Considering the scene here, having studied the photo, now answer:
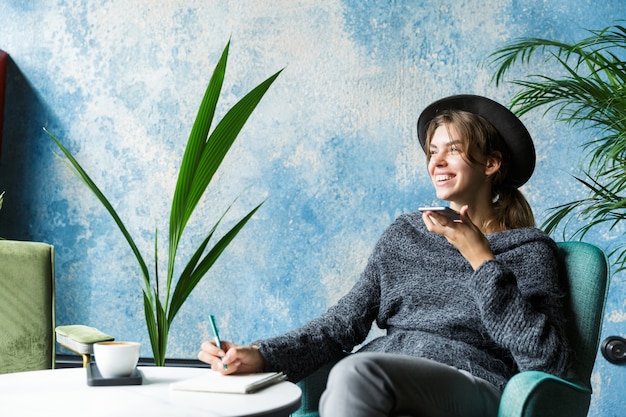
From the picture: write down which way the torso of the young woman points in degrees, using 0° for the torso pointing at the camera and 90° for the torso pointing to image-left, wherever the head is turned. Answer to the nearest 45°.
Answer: approximately 45°

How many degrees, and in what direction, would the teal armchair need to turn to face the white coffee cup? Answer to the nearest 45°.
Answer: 0° — it already faces it

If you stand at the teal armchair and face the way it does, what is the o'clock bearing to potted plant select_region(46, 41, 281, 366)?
The potted plant is roughly at 2 o'clock from the teal armchair.

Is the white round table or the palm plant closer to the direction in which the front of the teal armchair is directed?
the white round table

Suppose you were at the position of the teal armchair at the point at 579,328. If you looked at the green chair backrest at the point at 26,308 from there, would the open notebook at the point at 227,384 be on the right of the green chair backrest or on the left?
left

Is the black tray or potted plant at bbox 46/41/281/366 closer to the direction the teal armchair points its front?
the black tray

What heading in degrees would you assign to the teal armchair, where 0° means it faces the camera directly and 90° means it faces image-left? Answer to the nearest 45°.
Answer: approximately 45°

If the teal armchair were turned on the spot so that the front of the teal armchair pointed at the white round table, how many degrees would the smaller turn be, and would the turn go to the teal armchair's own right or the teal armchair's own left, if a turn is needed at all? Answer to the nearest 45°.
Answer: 0° — it already faces it

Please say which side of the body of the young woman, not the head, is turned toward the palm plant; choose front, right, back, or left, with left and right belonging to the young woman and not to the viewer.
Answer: back

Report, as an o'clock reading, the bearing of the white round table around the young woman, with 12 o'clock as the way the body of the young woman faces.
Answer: The white round table is roughly at 12 o'clock from the young woman.

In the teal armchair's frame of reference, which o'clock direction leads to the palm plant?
The palm plant is roughly at 5 o'clock from the teal armchair.

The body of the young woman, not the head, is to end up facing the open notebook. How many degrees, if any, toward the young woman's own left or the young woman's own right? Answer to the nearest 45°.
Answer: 0° — they already face it

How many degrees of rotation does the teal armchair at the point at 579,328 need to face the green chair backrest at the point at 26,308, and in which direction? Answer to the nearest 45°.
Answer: approximately 45° to its right
